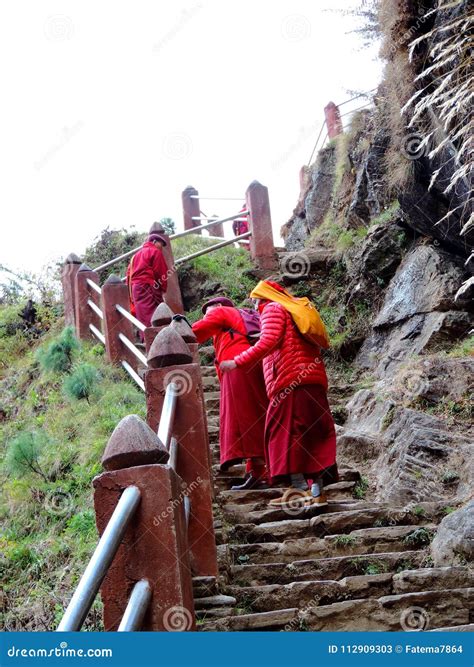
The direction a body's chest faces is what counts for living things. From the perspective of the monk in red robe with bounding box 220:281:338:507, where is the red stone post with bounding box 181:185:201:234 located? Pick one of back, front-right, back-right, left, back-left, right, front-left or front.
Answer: front-right

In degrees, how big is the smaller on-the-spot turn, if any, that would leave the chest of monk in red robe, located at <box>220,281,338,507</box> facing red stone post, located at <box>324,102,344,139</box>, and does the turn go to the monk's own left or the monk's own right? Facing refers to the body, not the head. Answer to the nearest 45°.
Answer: approximately 45° to the monk's own right

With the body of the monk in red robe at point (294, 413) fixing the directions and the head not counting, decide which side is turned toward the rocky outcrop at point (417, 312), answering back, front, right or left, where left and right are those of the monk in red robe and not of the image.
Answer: right

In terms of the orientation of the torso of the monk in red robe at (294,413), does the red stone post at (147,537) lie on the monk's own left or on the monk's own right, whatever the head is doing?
on the monk's own left

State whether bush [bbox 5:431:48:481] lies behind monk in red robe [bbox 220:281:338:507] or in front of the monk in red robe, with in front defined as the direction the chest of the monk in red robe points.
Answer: in front

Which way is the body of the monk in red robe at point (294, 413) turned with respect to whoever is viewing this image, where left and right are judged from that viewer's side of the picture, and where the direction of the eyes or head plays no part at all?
facing away from the viewer and to the left of the viewer

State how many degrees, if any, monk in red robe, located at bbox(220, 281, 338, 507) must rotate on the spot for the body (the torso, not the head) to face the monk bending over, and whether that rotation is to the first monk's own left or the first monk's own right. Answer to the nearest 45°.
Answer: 0° — they already face them

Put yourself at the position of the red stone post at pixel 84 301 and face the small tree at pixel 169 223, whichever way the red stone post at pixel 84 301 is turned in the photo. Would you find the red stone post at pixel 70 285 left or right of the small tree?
left

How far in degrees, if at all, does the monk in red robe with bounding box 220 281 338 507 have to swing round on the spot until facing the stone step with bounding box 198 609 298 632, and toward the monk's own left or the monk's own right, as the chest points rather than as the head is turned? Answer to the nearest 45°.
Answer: approximately 135° to the monk's own left

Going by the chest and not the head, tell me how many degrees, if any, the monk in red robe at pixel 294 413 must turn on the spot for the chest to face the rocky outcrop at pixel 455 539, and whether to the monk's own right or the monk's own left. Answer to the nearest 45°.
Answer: approximately 180°

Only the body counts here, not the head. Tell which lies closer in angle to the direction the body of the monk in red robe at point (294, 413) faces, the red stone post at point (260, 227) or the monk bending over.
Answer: the monk bending over

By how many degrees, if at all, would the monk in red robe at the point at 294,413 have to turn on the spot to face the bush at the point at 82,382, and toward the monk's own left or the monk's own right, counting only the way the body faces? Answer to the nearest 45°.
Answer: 0° — they already face it
